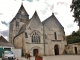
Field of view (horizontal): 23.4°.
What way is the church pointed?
toward the camera
